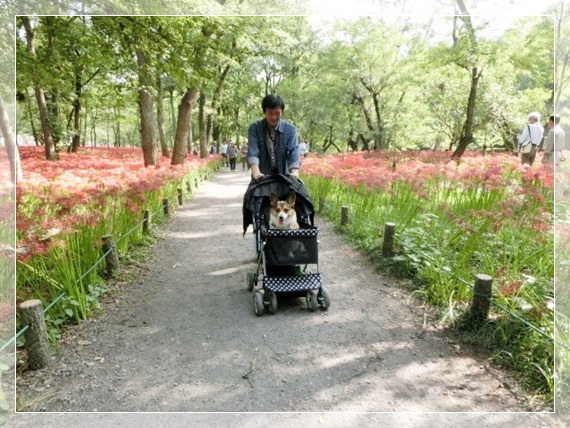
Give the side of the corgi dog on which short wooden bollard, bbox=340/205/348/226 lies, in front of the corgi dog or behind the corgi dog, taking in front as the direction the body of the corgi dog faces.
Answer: behind

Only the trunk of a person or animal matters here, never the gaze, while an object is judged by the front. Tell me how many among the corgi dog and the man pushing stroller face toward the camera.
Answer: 2

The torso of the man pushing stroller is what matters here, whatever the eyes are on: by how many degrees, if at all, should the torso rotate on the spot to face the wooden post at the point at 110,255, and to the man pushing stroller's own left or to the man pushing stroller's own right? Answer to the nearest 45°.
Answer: approximately 90° to the man pushing stroller's own right

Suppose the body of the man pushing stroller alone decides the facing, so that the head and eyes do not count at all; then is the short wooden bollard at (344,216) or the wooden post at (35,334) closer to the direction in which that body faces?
the wooden post

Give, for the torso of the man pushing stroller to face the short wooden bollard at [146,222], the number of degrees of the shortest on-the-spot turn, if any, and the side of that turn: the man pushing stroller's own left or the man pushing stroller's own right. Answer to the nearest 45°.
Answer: approximately 135° to the man pushing stroller's own right

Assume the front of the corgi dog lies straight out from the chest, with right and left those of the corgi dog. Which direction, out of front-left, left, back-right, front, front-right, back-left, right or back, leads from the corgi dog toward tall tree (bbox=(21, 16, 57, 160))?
back-right

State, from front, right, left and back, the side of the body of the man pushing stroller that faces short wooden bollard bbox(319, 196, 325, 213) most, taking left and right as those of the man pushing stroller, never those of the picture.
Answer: back
